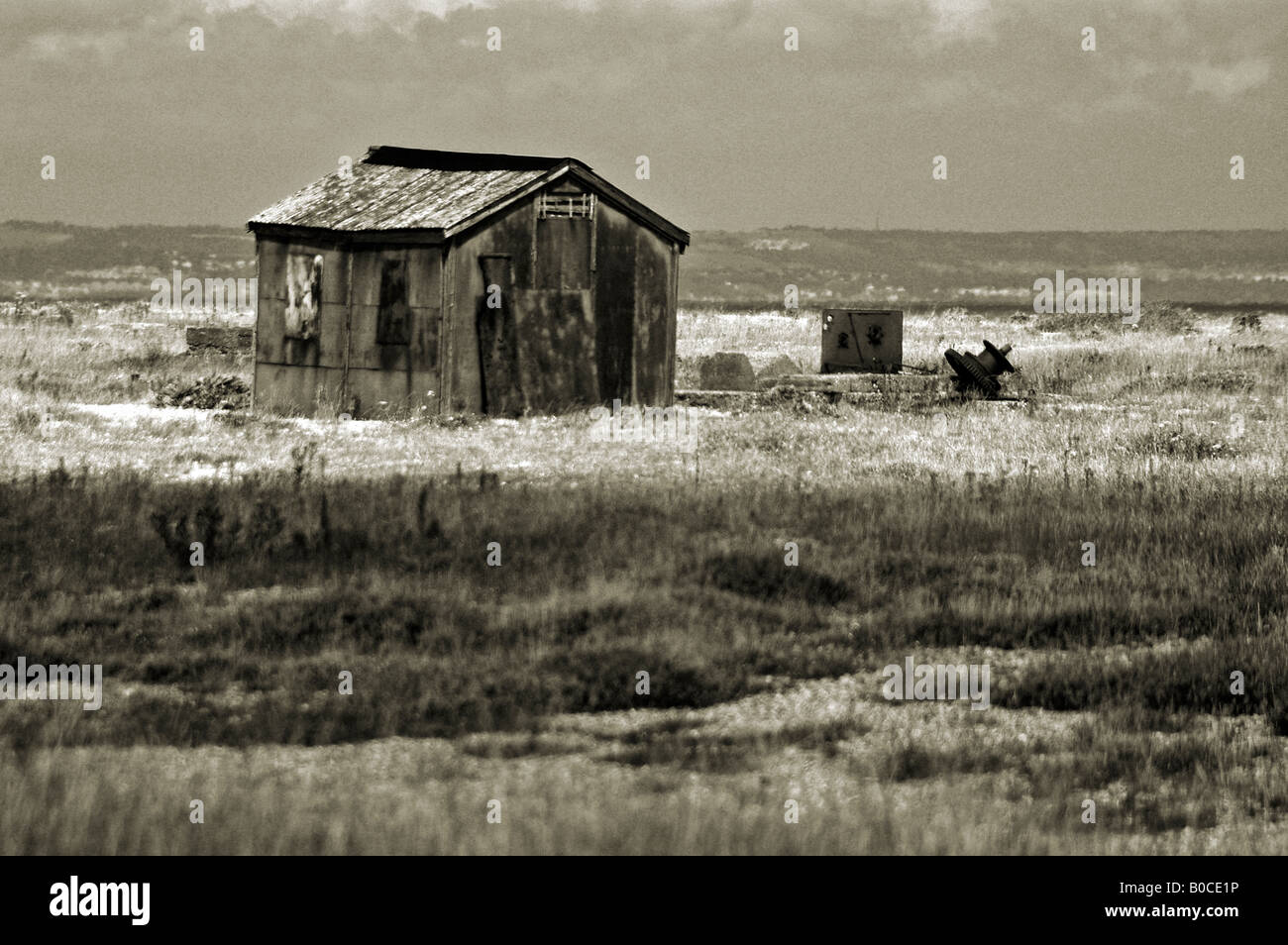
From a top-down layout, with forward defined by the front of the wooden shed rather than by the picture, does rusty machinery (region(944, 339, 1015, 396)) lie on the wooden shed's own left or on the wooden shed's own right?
on the wooden shed's own left

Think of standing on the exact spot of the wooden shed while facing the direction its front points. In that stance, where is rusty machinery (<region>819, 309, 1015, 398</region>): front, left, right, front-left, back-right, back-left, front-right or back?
left

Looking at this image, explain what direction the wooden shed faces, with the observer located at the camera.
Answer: facing the viewer and to the right of the viewer
